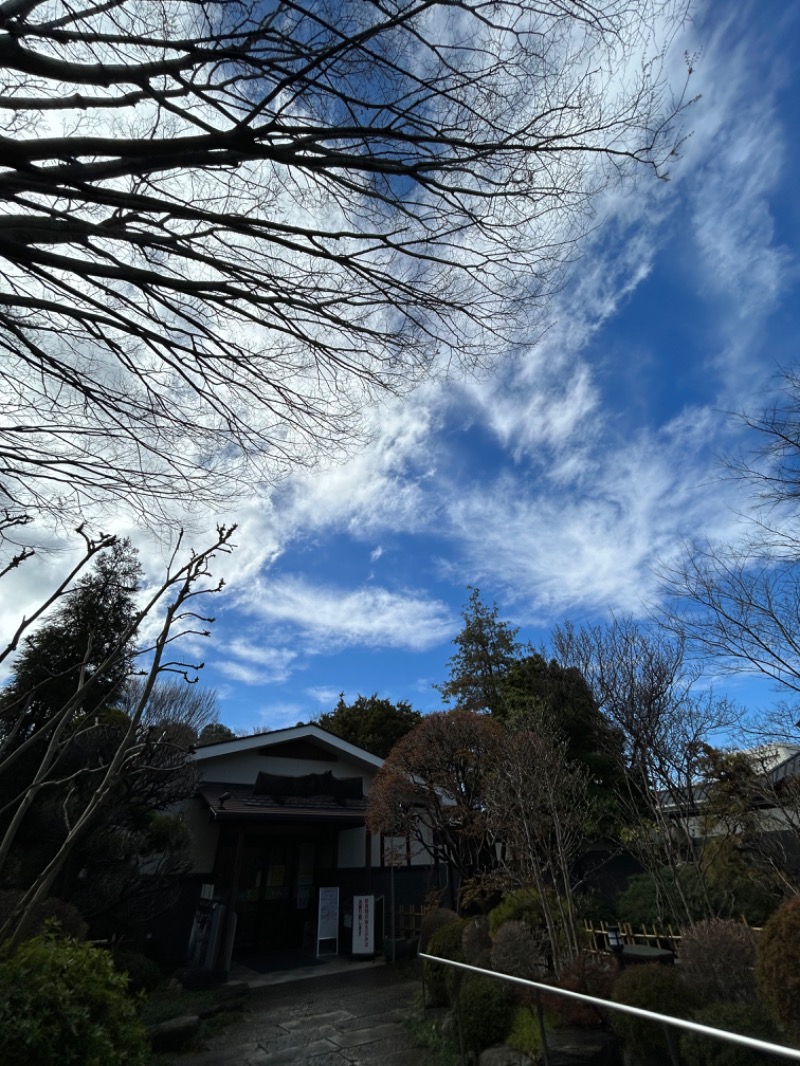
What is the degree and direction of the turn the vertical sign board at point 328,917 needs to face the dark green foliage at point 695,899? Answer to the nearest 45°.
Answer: approximately 45° to its left

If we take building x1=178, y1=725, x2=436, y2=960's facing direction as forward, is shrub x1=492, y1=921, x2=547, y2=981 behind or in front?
in front

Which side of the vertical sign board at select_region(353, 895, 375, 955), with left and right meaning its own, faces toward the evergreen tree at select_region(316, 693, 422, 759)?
back

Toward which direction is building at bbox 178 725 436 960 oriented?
toward the camera

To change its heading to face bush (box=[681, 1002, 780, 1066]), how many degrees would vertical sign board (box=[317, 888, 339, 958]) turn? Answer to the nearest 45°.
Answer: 0° — it already faces it

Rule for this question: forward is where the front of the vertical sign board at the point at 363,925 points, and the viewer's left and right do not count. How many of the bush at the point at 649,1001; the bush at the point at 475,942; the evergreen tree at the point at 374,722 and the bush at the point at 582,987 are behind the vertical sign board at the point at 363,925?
1

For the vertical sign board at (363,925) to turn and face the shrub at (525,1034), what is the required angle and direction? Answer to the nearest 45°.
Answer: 0° — it already faces it

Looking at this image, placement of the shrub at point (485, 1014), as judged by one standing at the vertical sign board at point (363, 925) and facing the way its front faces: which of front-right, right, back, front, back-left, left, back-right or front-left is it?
front

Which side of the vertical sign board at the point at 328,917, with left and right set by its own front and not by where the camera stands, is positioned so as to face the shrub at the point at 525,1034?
front

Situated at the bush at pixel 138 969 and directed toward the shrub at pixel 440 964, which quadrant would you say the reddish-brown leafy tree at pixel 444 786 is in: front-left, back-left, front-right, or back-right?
front-left

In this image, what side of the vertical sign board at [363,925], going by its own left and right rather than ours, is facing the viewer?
front

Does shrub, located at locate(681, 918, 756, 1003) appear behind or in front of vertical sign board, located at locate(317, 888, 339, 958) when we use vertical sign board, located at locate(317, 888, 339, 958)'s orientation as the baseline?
in front
